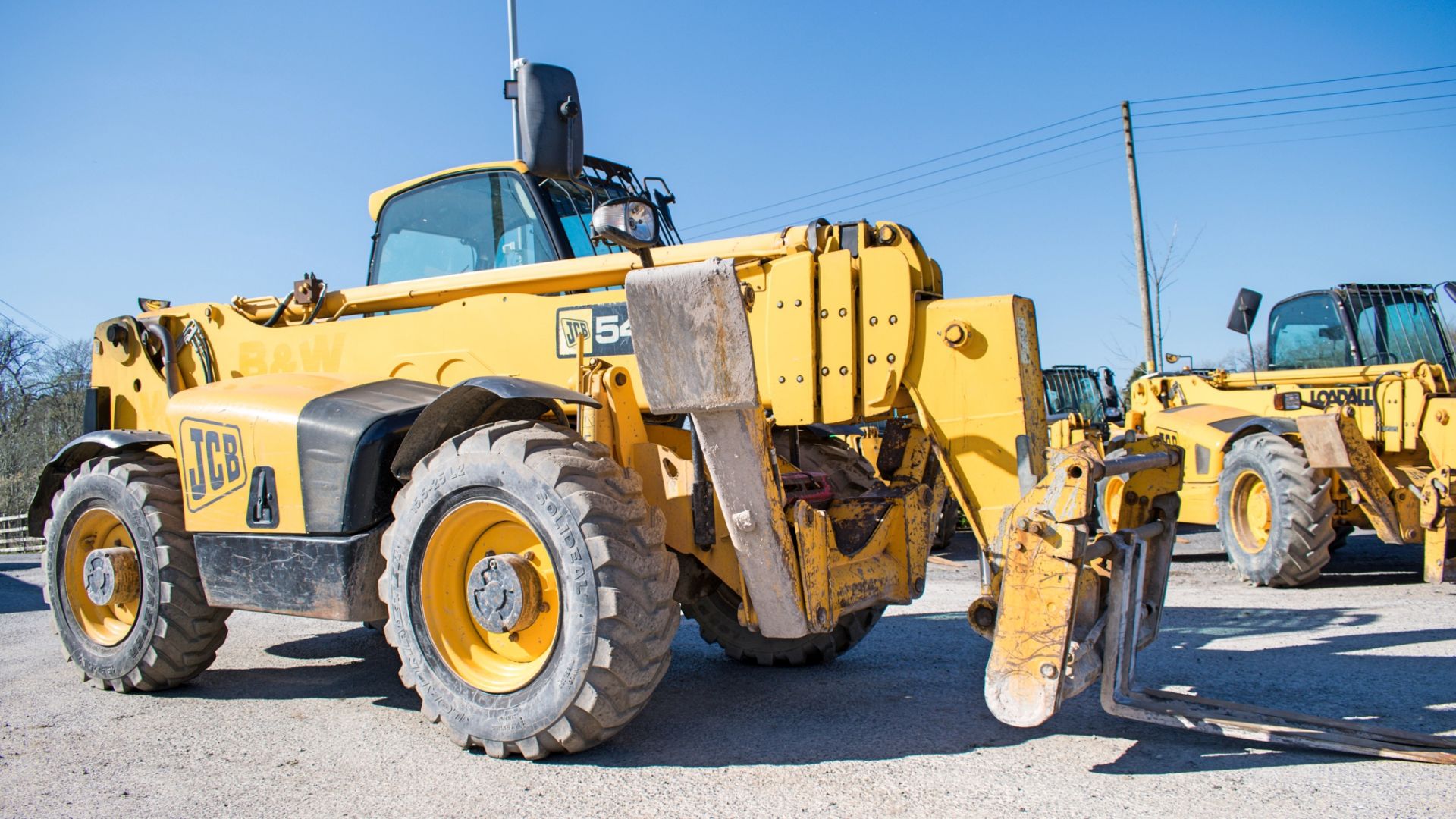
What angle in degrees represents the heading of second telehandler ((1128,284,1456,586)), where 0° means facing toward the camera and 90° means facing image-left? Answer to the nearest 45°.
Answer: approximately 315°

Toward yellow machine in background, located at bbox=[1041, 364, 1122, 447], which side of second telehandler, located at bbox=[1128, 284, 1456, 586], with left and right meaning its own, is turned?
back

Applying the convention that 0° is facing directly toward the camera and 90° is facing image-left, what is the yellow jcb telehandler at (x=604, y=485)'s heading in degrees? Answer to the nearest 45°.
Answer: approximately 315°

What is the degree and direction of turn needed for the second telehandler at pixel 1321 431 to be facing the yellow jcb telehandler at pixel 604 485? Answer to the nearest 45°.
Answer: approximately 45° to its right

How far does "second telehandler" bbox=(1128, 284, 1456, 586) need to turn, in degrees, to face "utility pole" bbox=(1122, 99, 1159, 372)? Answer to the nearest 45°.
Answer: approximately 135° to its left

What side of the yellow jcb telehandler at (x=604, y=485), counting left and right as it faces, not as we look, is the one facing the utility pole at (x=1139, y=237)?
left

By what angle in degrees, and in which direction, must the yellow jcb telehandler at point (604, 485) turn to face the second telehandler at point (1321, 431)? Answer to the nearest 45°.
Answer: approximately 90° to its left

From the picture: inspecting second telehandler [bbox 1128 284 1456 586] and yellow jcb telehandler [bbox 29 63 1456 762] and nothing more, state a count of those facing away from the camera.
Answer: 0

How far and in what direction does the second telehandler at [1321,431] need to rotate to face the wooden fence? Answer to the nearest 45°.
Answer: approximately 135° to its right
